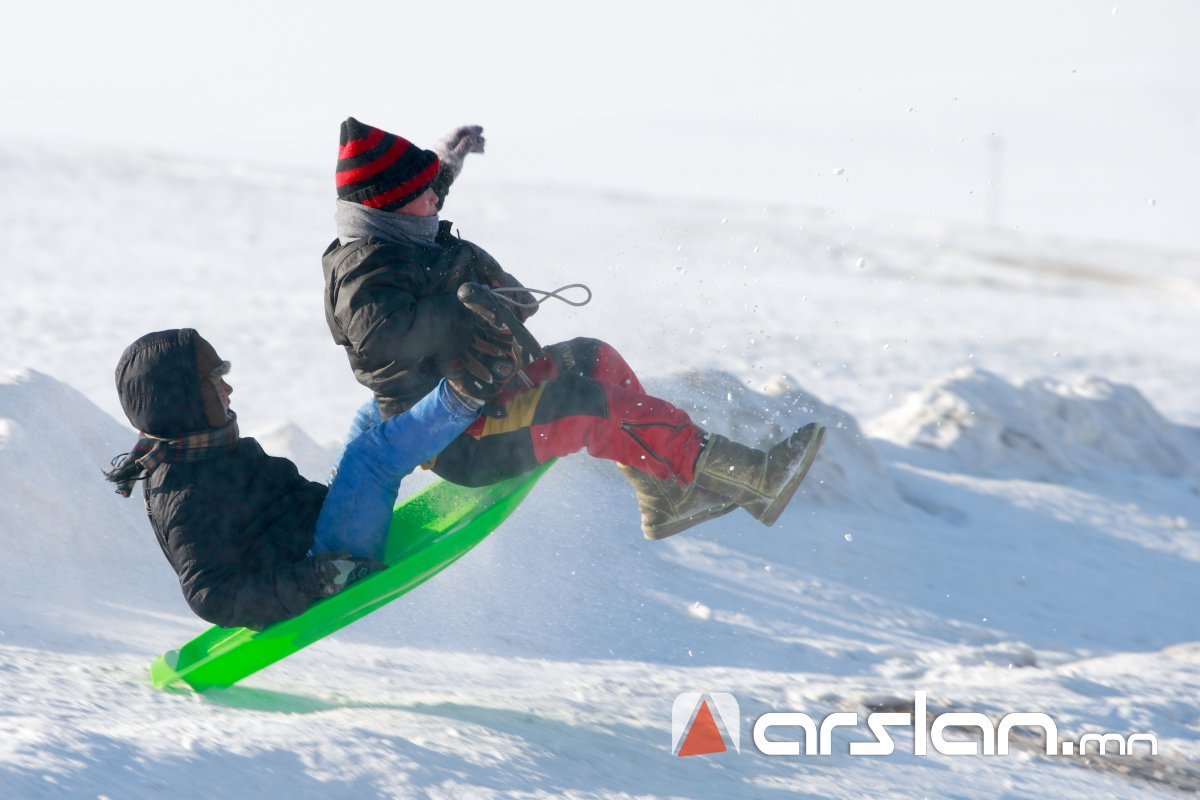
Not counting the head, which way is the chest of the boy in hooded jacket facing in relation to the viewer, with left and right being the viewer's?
facing to the right of the viewer

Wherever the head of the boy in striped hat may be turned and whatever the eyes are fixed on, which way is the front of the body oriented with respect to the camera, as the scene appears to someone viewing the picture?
to the viewer's right

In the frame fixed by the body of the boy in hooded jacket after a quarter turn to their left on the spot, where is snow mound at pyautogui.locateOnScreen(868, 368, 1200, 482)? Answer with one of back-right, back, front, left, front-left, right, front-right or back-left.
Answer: front-right

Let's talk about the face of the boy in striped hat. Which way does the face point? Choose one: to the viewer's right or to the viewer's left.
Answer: to the viewer's right

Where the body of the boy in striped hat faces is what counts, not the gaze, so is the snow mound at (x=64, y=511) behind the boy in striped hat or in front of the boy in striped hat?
behind

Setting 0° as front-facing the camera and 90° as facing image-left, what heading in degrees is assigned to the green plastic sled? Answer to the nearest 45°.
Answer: approximately 270°

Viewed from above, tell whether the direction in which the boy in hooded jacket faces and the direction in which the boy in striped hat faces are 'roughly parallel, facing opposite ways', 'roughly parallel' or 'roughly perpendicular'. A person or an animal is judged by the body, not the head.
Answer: roughly parallel
